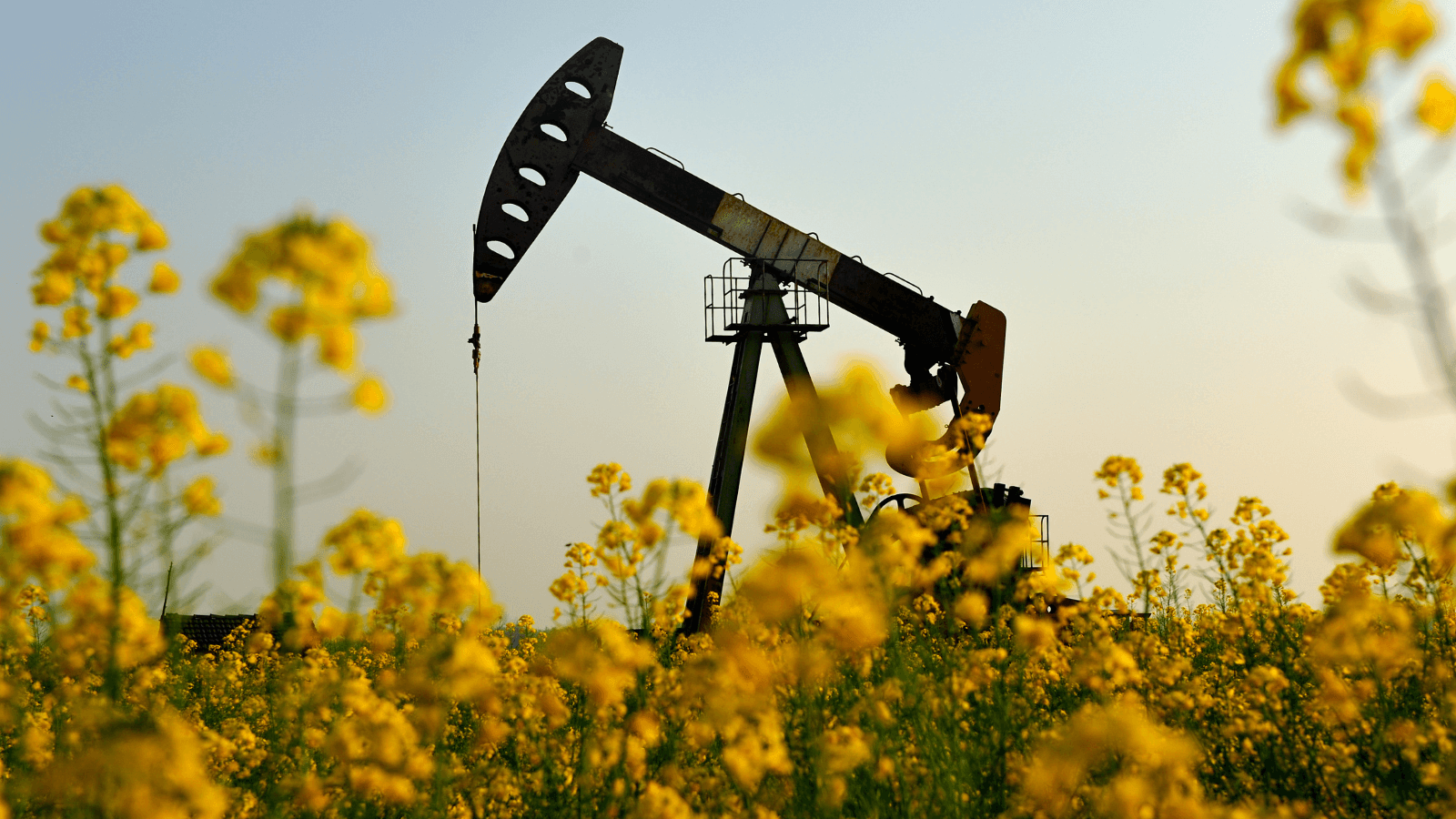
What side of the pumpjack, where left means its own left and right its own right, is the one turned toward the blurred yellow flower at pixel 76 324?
left

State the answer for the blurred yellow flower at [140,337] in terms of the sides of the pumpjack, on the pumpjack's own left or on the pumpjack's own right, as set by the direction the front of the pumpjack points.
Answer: on the pumpjack's own left

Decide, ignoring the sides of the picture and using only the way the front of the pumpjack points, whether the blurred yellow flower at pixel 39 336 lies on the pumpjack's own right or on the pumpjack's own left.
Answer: on the pumpjack's own left

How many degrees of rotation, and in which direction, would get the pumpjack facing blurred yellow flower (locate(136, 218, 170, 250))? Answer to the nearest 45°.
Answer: approximately 90° to its left

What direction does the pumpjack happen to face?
to the viewer's left

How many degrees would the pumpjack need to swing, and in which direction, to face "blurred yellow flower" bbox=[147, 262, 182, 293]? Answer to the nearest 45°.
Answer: approximately 90° to its left

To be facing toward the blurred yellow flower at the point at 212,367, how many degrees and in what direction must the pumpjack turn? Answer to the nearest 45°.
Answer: approximately 90° to its left
